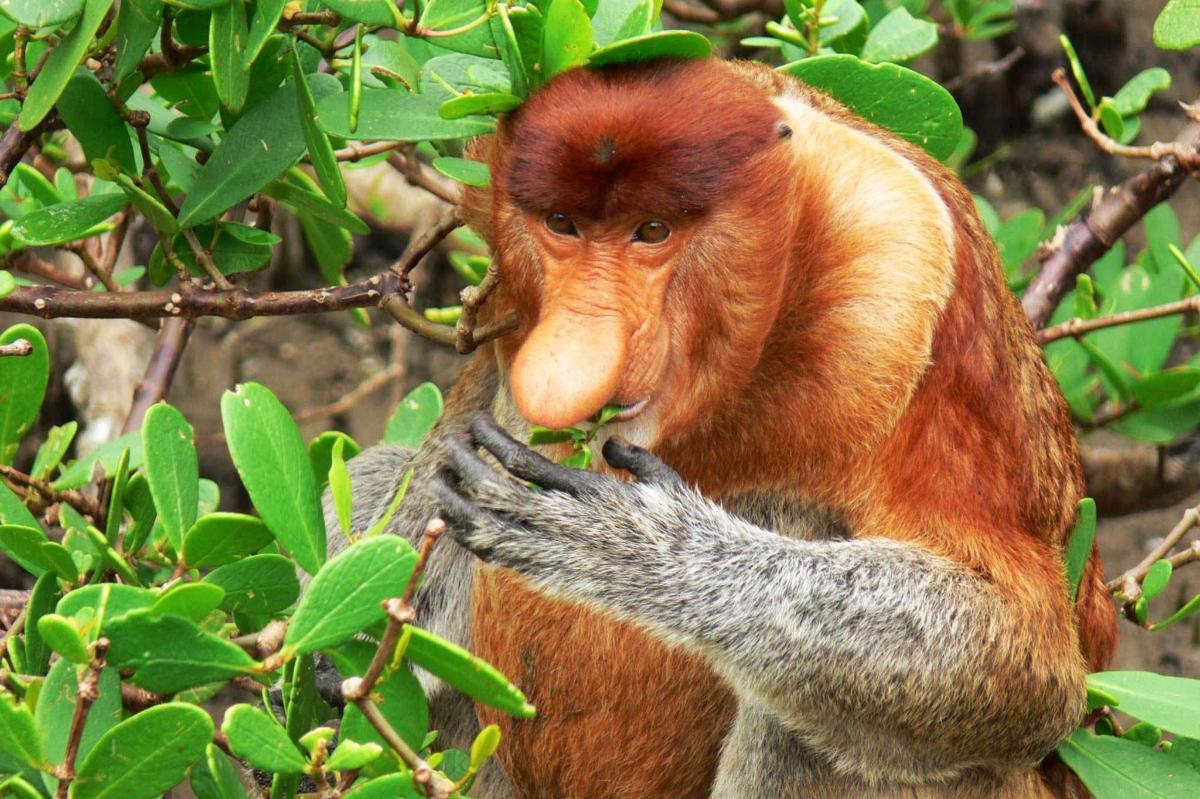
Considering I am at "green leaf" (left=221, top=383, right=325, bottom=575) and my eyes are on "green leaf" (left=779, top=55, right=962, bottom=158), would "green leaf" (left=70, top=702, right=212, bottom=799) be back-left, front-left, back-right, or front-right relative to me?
back-right

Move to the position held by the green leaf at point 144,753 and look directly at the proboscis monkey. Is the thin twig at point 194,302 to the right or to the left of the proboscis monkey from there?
left

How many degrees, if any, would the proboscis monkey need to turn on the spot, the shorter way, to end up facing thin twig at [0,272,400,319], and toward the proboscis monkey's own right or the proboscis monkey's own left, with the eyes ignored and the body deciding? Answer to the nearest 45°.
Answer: approximately 45° to the proboscis monkey's own right

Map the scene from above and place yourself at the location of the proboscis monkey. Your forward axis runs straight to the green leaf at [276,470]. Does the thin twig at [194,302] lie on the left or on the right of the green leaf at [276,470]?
right

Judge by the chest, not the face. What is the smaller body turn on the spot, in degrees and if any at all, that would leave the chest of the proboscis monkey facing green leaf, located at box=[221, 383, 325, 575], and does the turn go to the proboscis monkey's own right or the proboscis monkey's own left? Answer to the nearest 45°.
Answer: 0° — it already faces it

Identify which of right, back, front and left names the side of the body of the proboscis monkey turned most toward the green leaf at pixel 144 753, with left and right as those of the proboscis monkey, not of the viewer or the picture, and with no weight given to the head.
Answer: front

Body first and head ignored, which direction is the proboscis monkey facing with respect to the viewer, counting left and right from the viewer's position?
facing the viewer and to the left of the viewer
